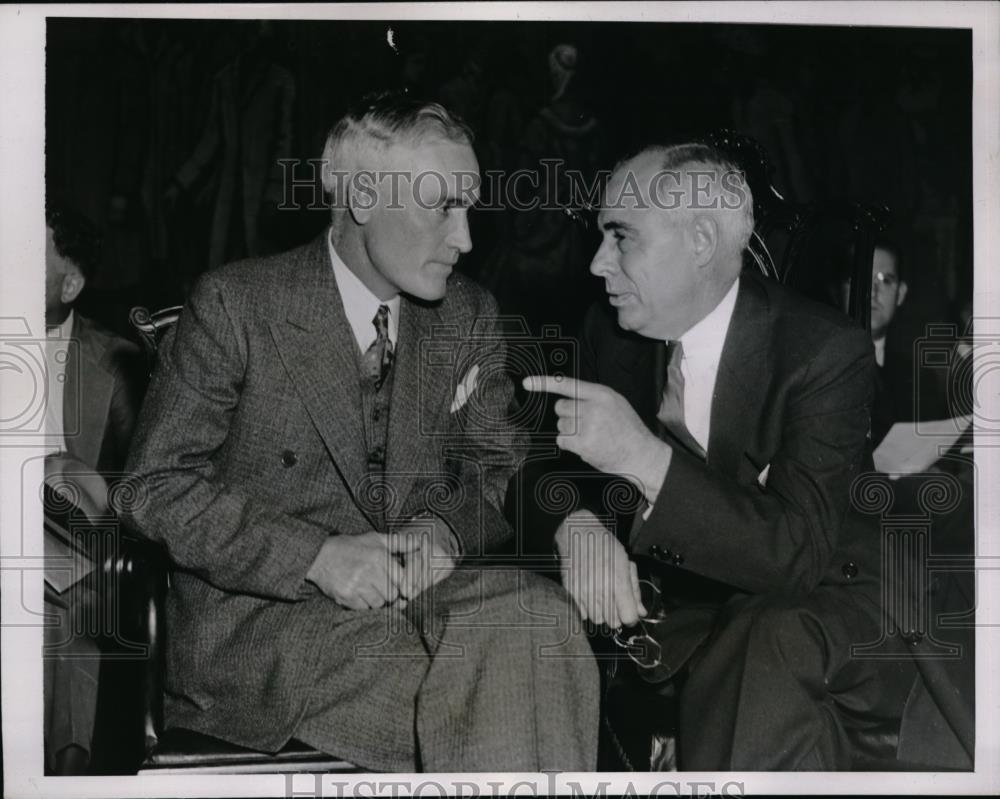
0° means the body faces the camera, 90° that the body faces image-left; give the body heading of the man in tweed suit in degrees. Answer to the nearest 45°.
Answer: approximately 315°

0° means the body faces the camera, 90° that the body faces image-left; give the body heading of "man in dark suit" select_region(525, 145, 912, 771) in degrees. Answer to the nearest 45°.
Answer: approximately 45°

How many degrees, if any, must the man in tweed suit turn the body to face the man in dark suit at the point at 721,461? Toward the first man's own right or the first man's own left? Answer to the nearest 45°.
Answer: approximately 45° to the first man's own left

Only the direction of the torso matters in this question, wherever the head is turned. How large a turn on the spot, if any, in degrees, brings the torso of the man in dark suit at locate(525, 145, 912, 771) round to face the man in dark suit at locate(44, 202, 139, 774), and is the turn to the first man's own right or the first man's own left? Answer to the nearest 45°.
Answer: approximately 45° to the first man's own right

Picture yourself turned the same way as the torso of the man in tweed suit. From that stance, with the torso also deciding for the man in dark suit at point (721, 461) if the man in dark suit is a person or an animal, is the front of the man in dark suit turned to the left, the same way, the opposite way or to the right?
to the right

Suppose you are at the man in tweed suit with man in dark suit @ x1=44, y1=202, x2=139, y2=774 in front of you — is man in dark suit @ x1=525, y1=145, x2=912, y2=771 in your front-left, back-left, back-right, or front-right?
back-right

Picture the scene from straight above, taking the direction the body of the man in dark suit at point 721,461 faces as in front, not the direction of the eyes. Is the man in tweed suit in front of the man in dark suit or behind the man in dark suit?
in front

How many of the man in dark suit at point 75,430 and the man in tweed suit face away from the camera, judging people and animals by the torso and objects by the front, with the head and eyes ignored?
0

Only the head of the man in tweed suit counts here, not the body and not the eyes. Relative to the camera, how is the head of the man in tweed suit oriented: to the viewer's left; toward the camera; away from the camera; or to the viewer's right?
to the viewer's right

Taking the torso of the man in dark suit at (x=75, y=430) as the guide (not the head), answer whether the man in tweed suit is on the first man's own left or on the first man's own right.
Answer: on the first man's own left

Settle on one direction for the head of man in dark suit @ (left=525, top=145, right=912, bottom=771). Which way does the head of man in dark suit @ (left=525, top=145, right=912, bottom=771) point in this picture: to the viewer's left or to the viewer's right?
to the viewer's left
